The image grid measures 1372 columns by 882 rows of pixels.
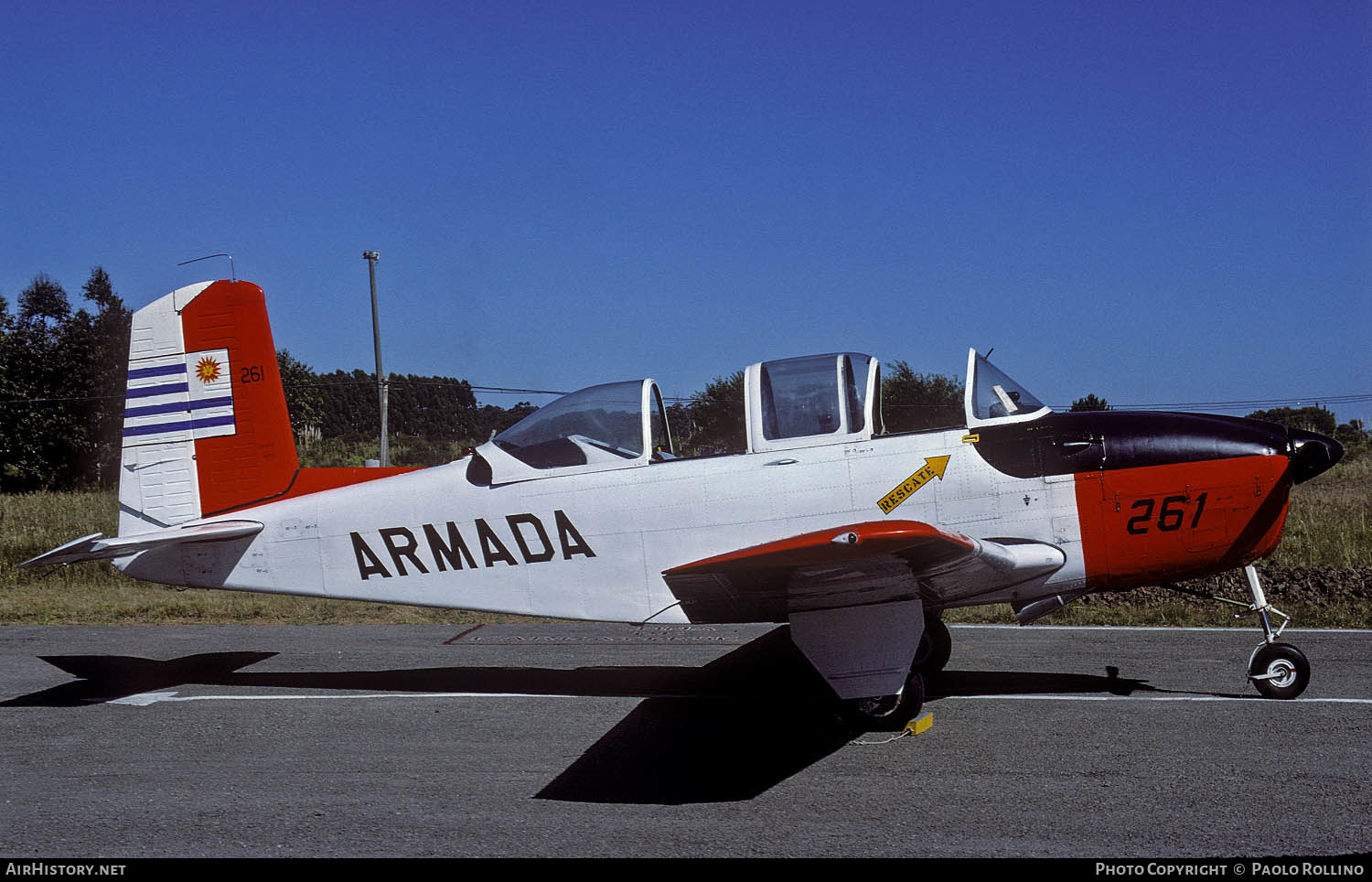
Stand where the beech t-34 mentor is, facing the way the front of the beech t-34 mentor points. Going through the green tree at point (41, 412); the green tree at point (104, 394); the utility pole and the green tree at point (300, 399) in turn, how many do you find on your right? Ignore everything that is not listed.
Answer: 0

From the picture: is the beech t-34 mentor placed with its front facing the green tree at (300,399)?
no

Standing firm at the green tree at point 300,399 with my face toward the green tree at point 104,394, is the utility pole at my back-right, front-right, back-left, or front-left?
back-left

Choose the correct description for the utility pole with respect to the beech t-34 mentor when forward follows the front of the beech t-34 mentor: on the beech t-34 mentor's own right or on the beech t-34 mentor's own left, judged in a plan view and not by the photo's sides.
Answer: on the beech t-34 mentor's own left

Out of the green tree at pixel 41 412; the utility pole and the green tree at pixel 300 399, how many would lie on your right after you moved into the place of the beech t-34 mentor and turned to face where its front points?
0

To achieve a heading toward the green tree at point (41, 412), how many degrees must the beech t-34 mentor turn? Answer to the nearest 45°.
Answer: approximately 135° to its left

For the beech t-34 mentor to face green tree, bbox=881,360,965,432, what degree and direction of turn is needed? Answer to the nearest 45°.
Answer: approximately 45° to its left

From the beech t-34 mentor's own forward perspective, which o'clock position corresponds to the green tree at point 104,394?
The green tree is roughly at 8 o'clock from the beech t-34 mentor.

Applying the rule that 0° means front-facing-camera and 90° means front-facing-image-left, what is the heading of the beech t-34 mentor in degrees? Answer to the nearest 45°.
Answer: approximately 270°

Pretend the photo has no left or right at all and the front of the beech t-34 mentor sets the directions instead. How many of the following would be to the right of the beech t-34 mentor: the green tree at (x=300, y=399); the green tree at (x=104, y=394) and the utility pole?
0

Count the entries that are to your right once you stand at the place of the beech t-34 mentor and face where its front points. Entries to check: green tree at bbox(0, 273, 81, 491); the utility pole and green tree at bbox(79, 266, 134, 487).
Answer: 0

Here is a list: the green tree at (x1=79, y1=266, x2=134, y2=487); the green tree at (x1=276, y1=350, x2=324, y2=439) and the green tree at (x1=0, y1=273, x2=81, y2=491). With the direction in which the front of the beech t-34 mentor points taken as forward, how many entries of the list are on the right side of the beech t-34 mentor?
0
